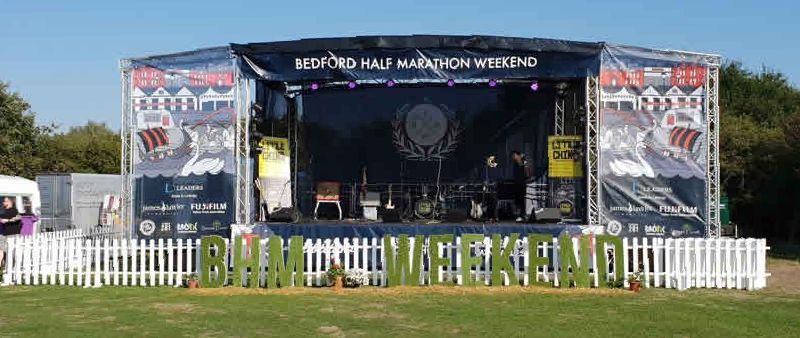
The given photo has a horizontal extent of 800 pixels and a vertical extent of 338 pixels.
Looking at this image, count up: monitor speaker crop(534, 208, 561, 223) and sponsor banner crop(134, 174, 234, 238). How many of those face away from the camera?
1

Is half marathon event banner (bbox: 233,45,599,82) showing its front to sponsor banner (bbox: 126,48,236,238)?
no

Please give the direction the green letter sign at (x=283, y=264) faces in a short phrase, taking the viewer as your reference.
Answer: facing the viewer

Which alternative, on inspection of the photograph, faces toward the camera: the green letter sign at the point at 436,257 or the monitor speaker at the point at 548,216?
the green letter sign

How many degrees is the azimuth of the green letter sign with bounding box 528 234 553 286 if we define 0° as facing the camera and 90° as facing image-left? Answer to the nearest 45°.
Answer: approximately 0°

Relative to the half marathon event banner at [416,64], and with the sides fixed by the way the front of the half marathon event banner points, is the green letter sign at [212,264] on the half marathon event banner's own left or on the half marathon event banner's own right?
on the half marathon event banner's own right

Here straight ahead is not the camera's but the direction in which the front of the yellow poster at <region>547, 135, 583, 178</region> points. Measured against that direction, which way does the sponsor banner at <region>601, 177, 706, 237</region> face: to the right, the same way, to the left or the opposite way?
the same way

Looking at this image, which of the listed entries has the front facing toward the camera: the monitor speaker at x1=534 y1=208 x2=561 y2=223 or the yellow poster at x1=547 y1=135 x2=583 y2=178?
the yellow poster

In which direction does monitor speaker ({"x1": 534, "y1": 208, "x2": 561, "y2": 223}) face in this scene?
away from the camera

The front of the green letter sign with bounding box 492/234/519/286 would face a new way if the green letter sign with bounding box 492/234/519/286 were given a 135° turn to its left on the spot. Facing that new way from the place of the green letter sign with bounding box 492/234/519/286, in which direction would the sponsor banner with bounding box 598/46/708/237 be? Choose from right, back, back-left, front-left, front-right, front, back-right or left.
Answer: front

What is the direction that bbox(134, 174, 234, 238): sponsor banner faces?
toward the camera

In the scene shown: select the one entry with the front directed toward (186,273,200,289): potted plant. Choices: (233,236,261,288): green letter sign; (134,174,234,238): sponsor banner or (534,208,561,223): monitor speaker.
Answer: the sponsor banner

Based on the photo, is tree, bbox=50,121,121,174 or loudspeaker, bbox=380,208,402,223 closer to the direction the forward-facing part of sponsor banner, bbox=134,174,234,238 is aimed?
the loudspeaker

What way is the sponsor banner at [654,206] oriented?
toward the camera

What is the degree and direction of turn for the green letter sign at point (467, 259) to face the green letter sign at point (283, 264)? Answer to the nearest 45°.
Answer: approximately 90° to its right

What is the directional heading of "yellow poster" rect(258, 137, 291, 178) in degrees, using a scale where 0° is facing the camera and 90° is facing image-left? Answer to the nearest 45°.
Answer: approximately 0°

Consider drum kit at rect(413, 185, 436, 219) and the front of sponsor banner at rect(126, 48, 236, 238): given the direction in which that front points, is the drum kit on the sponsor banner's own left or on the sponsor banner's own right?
on the sponsor banner's own left

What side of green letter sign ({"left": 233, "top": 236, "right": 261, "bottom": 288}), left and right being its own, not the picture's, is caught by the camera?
front

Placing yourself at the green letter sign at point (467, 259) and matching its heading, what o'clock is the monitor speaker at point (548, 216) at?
The monitor speaker is roughly at 7 o'clock from the green letter sign.
